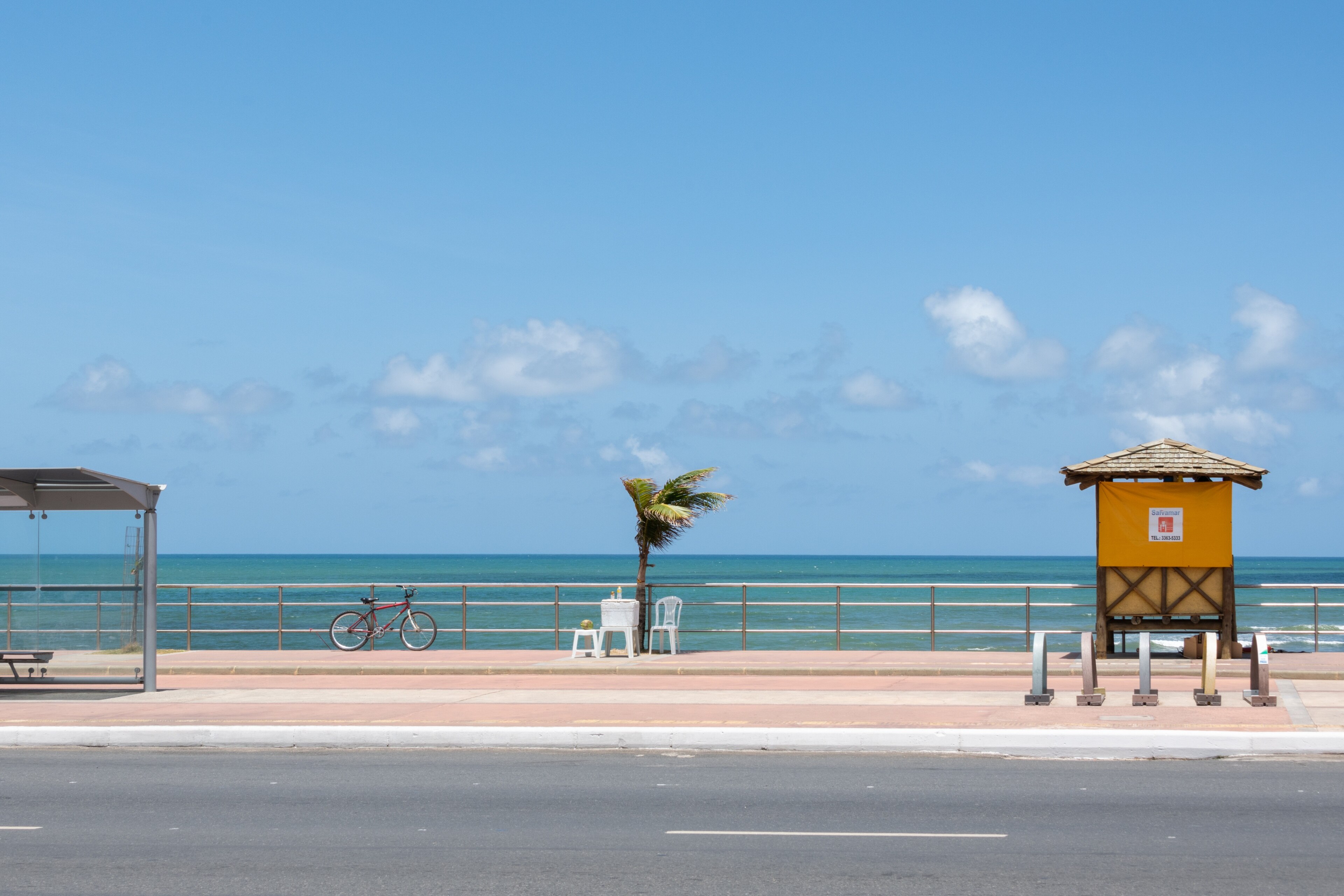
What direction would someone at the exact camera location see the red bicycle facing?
facing to the right of the viewer

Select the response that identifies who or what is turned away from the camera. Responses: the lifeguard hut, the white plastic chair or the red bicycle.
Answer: the lifeguard hut

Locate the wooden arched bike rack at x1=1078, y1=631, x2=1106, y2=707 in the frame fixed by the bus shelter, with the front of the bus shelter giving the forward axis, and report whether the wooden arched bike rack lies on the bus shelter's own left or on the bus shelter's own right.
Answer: on the bus shelter's own left

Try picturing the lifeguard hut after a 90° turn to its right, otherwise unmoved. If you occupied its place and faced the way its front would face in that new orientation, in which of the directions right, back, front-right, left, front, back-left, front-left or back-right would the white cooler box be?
front

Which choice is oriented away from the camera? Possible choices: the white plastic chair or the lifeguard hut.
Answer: the lifeguard hut

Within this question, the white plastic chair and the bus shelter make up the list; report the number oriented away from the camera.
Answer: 0

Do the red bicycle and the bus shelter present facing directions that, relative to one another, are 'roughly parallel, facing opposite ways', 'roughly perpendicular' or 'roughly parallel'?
roughly perpendicular

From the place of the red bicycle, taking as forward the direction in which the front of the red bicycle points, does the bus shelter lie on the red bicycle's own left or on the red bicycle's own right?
on the red bicycle's own right

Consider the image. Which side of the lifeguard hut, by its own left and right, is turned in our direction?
back
